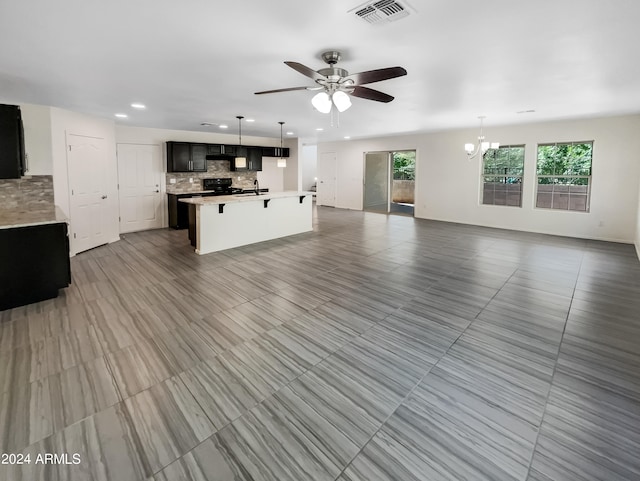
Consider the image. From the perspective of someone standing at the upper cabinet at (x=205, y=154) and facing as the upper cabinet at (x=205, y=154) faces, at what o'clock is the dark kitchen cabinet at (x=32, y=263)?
The dark kitchen cabinet is roughly at 2 o'clock from the upper cabinet.

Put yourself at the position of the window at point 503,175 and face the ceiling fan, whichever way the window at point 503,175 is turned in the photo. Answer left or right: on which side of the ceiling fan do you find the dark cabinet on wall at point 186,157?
right

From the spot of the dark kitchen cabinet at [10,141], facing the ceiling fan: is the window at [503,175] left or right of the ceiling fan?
left

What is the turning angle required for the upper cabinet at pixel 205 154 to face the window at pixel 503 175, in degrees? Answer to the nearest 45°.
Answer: approximately 45° to its left

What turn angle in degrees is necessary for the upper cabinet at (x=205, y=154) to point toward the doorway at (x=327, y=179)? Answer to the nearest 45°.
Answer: approximately 90° to its left

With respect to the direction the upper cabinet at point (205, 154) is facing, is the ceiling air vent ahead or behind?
ahead

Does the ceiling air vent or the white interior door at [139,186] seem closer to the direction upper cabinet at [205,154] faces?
the ceiling air vent

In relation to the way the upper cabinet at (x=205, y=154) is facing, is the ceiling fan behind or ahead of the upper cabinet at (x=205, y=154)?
ahead

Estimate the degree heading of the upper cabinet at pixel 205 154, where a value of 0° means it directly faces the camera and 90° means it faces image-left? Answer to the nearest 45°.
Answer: approximately 315°

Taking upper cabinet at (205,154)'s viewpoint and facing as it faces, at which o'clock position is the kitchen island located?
The kitchen island is roughly at 1 o'clock from the upper cabinet.
